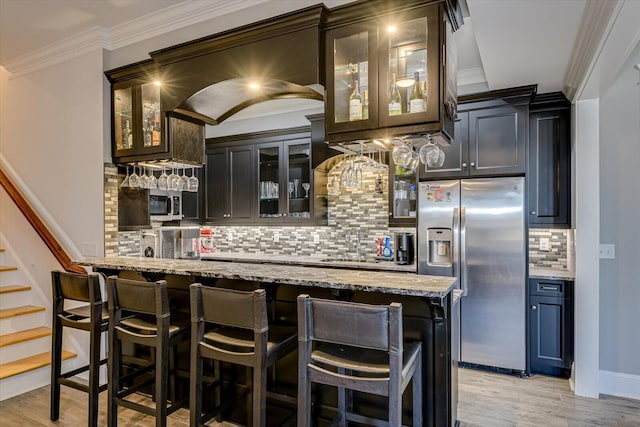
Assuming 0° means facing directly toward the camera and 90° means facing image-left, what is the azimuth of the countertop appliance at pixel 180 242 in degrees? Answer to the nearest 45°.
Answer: approximately 0°

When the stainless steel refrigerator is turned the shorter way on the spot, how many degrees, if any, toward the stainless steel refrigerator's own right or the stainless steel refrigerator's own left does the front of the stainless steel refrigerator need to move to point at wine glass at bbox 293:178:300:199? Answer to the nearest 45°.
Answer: approximately 90° to the stainless steel refrigerator's own right

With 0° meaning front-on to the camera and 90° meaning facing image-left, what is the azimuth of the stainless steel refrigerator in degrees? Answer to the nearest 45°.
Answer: approximately 0°

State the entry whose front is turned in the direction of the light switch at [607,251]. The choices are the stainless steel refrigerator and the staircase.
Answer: the staircase
